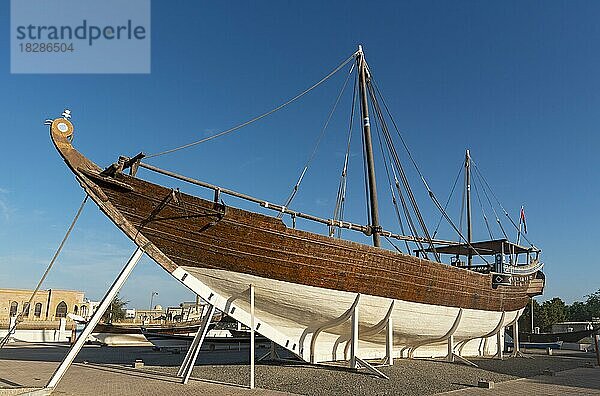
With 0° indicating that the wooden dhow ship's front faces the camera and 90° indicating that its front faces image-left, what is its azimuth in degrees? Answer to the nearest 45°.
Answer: approximately 45°
